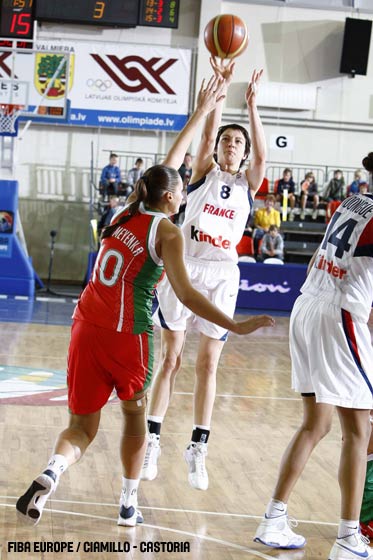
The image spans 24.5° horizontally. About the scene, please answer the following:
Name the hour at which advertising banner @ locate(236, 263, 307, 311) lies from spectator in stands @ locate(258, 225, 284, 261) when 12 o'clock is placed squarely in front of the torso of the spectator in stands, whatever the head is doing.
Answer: The advertising banner is roughly at 12 o'clock from the spectator in stands.

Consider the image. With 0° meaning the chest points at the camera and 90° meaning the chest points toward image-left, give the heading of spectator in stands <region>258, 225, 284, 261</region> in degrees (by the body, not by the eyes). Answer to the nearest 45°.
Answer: approximately 0°

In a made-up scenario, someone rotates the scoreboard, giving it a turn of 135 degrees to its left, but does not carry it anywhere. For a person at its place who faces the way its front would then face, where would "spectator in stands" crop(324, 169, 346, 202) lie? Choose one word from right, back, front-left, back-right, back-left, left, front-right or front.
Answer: front-right

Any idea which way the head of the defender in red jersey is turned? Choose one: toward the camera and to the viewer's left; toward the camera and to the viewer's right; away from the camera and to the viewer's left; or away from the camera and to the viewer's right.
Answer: away from the camera and to the viewer's right

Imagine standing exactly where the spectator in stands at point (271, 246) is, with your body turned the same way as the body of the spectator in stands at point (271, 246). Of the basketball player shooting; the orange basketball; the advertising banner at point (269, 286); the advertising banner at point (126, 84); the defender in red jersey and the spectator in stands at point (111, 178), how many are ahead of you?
4

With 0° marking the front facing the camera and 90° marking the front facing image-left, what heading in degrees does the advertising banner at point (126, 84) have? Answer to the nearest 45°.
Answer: approximately 0°

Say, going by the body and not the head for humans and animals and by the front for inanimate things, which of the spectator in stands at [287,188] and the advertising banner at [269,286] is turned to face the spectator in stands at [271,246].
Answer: the spectator in stands at [287,188]

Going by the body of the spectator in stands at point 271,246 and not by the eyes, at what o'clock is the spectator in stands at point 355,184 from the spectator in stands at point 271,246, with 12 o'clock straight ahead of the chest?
the spectator in stands at point 355,184 is roughly at 7 o'clock from the spectator in stands at point 271,246.

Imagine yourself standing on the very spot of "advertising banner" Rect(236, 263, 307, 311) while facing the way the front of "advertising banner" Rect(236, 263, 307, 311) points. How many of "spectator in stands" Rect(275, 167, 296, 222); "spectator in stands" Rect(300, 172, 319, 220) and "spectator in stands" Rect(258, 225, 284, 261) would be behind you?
3

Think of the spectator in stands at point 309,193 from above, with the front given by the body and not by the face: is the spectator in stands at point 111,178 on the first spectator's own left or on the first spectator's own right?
on the first spectator's own right
